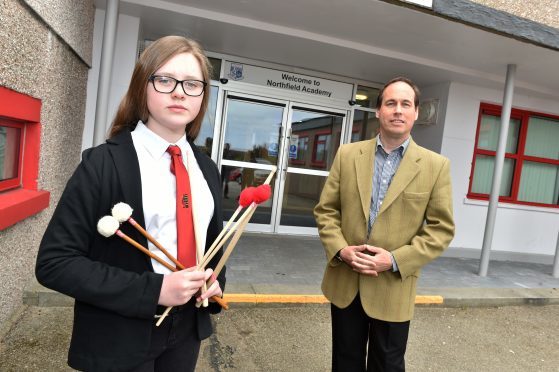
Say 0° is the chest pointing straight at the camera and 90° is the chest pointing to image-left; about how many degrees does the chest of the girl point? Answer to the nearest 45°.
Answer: approximately 315°

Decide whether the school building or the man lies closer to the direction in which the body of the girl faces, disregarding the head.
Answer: the man

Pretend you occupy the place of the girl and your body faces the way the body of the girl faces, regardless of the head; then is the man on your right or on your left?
on your left

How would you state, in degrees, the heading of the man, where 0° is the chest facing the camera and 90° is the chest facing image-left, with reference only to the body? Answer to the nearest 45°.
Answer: approximately 0°

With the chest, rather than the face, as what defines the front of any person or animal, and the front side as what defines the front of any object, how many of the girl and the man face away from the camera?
0
